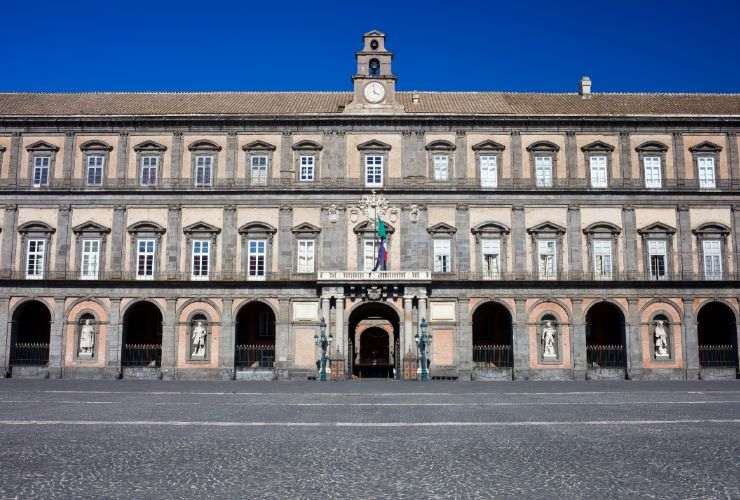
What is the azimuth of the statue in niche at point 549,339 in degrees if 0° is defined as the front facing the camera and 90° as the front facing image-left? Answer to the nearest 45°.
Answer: approximately 0°

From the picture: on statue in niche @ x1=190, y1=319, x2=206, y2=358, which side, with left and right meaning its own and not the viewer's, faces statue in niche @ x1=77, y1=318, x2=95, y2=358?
right

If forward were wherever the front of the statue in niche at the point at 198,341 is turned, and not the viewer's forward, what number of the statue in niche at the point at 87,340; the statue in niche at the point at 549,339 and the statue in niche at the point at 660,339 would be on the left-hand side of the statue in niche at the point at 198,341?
2

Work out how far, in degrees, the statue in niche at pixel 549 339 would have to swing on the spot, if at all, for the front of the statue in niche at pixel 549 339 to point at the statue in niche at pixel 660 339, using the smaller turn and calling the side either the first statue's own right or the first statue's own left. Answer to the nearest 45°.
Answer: approximately 90° to the first statue's own left

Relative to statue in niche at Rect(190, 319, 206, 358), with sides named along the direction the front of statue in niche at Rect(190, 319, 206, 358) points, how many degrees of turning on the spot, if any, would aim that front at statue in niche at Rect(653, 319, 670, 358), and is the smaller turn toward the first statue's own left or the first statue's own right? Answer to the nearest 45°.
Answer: approximately 90° to the first statue's own left

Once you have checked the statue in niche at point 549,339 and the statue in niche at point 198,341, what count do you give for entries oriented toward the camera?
2

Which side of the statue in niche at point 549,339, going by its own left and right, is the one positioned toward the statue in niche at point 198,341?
right

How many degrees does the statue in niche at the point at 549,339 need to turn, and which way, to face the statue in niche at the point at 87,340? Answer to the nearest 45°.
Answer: approximately 90° to its right

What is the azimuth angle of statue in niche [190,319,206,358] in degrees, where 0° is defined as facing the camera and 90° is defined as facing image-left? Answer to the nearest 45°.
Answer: approximately 0°

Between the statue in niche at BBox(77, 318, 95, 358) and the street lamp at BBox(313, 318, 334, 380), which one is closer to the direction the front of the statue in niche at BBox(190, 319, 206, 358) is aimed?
the street lamp

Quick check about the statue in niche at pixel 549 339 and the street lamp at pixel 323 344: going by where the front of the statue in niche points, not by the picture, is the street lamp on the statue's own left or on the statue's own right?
on the statue's own right
